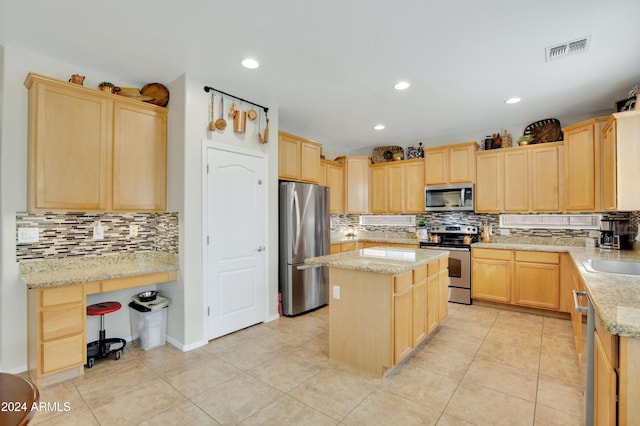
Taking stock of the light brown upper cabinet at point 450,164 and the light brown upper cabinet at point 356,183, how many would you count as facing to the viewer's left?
0

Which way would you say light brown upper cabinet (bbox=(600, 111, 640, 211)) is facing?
to the viewer's left

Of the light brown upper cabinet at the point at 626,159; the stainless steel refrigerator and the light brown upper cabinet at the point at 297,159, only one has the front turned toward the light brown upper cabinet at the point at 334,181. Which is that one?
the light brown upper cabinet at the point at 626,159

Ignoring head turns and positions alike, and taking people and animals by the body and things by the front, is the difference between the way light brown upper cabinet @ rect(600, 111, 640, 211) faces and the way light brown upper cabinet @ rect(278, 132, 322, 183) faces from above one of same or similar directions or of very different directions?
very different directions

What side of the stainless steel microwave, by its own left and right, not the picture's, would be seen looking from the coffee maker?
left

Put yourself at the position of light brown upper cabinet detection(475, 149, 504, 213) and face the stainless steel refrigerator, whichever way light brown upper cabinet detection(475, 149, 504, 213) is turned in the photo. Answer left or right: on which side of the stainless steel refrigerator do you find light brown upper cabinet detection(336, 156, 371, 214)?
right

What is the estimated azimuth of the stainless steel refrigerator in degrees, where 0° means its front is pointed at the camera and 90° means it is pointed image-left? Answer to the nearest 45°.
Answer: approximately 315°

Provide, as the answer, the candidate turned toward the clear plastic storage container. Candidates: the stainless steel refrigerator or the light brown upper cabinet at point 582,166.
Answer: the light brown upper cabinet
